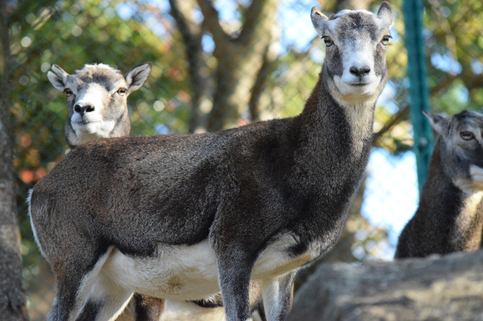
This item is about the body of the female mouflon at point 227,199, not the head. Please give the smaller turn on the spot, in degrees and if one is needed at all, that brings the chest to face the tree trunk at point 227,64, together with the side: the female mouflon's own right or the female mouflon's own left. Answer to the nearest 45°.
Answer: approximately 90° to the female mouflon's own left

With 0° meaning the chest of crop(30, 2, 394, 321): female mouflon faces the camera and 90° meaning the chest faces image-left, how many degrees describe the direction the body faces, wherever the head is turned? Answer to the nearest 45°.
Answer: approximately 270°

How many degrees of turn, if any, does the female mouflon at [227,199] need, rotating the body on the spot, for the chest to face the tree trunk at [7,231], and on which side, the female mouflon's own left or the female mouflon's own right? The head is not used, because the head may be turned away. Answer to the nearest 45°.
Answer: approximately 135° to the female mouflon's own left

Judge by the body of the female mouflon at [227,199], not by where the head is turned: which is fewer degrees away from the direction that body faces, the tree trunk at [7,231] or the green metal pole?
the green metal pole

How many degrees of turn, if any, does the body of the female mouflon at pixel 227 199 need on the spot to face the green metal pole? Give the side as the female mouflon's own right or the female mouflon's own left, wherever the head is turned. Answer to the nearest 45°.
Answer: approximately 45° to the female mouflon's own left

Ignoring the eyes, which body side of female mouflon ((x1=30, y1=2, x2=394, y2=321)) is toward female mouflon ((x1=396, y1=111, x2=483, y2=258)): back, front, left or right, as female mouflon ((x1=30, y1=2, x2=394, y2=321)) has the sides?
front
